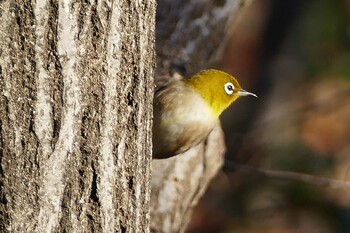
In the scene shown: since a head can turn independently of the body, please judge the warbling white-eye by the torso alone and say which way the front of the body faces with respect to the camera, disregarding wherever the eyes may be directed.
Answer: to the viewer's right

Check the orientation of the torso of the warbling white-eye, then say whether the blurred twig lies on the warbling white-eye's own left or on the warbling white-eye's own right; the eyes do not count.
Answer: on the warbling white-eye's own left

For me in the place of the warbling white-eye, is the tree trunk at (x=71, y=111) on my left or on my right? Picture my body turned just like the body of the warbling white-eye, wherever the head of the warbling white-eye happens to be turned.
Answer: on my right
